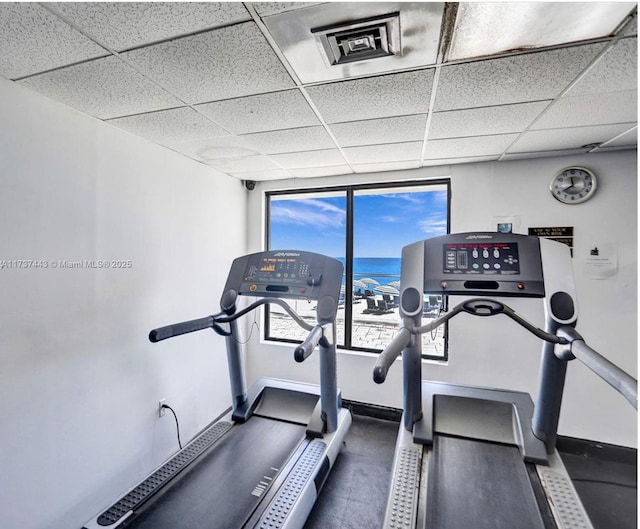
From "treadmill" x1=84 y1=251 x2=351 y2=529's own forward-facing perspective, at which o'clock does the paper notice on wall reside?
The paper notice on wall is roughly at 2 o'clock from the treadmill.

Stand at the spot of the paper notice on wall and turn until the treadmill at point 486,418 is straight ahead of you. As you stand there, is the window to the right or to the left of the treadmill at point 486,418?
right

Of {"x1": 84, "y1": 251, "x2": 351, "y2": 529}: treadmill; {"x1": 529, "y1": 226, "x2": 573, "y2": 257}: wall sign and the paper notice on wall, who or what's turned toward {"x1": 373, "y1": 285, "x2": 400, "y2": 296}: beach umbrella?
the treadmill

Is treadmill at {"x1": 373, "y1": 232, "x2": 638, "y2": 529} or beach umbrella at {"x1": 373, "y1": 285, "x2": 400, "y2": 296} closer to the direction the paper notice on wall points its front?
the treadmill

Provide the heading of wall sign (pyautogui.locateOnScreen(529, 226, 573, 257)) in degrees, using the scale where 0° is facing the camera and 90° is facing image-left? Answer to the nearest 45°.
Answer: approximately 0°

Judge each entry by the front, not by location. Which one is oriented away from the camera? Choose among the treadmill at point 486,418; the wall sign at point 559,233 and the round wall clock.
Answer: the treadmill

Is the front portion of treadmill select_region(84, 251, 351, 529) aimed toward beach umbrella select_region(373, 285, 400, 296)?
yes

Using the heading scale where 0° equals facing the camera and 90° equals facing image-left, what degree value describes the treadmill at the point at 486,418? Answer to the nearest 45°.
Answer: approximately 180°

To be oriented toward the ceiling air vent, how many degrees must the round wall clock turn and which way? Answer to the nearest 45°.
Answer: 0° — it already faces it

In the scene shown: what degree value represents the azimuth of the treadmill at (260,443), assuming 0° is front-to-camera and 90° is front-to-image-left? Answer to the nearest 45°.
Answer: approximately 225°

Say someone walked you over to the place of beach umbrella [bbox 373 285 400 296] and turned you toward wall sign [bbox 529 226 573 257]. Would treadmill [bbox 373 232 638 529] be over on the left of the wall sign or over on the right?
right

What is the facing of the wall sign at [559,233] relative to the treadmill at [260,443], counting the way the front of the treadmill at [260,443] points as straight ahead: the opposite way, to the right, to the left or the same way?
the opposite way
